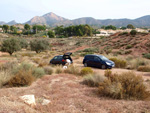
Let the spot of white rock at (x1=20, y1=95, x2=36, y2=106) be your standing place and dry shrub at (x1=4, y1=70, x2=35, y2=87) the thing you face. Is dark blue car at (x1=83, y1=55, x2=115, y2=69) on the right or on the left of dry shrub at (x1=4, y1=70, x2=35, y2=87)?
right

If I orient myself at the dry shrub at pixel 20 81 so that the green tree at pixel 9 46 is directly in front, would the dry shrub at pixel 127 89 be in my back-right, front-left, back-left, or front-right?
back-right

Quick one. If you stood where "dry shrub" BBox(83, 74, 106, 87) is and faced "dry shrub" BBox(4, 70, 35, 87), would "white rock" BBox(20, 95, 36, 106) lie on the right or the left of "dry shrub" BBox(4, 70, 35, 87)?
left

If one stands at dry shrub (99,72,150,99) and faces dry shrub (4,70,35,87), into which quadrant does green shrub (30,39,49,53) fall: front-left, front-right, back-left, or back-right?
front-right

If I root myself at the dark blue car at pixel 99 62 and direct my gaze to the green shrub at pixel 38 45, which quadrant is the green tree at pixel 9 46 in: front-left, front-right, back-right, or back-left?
front-left

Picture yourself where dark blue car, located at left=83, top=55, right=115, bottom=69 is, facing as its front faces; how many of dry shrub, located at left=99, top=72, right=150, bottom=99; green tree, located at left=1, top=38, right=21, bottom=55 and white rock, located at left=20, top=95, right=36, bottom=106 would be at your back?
1
